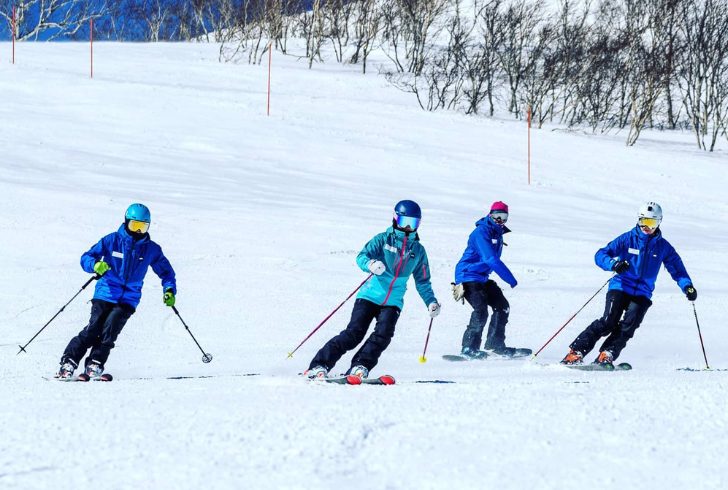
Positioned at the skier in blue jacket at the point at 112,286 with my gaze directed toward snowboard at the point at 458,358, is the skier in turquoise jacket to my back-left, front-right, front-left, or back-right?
front-right

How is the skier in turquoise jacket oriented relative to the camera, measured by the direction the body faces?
toward the camera

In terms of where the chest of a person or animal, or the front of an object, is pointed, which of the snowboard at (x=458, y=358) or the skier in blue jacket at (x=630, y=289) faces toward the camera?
the skier in blue jacket

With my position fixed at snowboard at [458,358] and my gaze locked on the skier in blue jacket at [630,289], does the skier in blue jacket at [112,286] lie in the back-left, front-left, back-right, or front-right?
back-right

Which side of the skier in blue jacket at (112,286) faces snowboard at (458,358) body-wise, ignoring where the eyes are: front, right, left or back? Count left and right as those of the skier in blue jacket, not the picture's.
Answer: left

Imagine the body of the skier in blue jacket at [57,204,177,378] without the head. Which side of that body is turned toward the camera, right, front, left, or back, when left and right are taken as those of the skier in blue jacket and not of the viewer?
front

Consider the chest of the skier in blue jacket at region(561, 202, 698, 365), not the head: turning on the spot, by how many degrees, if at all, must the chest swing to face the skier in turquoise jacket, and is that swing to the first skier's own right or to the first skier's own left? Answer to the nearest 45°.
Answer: approximately 45° to the first skier's own right

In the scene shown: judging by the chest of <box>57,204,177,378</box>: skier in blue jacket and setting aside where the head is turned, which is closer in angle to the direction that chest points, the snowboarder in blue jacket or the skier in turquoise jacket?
the skier in turquoise jacket

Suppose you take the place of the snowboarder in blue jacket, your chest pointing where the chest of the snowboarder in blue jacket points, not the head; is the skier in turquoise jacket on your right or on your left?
on your right

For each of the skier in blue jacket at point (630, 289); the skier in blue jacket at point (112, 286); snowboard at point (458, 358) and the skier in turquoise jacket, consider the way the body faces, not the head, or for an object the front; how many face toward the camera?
3

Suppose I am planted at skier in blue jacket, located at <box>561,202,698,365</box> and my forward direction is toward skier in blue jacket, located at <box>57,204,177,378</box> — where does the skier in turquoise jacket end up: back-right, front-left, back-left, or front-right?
front-left

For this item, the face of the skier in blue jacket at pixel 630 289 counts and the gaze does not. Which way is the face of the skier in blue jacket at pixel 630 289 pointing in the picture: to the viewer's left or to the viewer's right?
to the viewer's left
